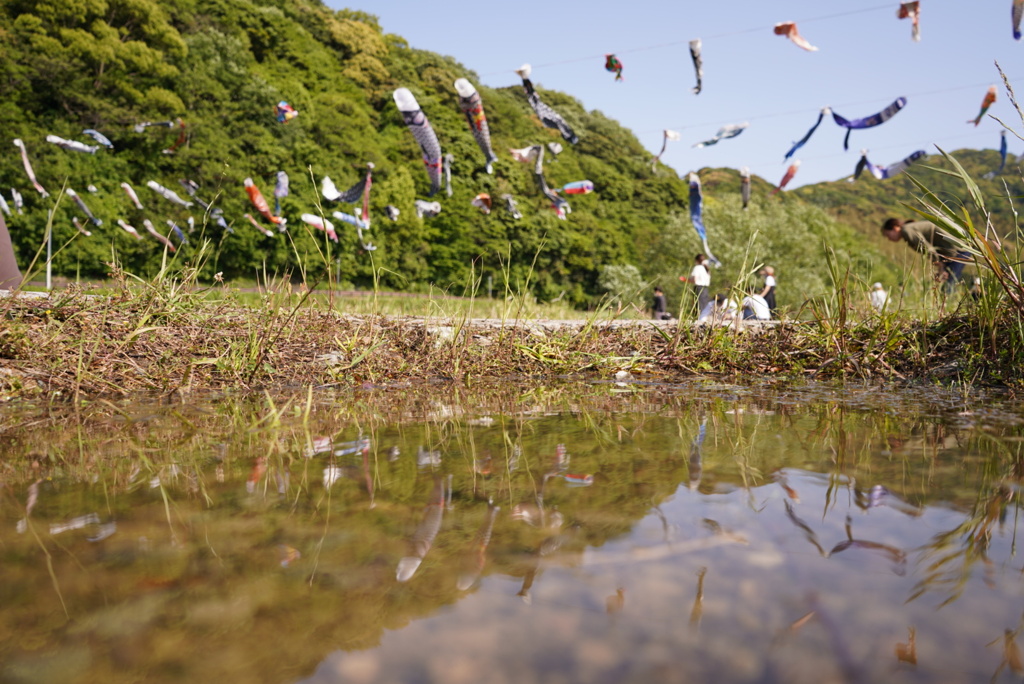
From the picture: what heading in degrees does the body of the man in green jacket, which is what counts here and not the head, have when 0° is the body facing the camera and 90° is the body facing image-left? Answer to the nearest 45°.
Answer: approximately 90°
